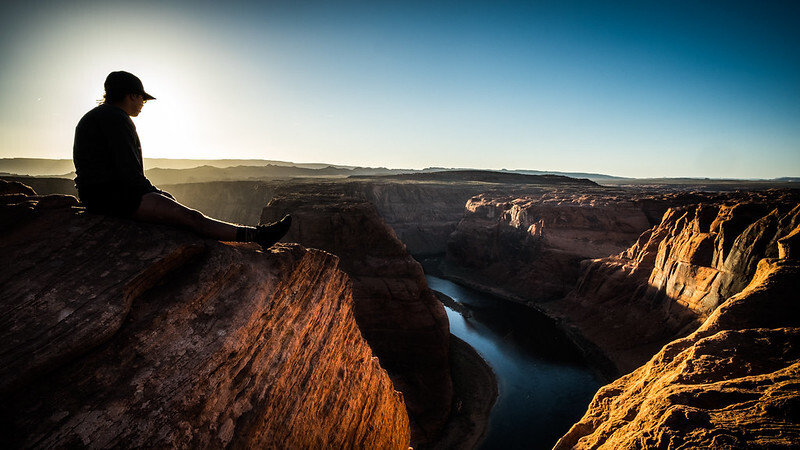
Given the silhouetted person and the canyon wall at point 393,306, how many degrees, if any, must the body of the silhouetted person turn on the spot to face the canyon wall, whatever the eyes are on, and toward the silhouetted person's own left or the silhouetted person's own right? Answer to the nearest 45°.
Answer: approximately 45° to the silhouetted person's own left

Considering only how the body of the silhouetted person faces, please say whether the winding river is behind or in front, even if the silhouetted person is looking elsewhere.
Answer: in front

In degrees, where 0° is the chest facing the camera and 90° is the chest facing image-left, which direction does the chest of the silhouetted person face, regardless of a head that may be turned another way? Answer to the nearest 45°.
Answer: approximately 270°

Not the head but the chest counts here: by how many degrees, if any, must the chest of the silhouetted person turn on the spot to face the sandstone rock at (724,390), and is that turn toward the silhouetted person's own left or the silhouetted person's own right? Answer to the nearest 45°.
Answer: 0° — they already face it

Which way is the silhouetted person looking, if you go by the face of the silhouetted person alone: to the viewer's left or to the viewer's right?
to the viewer's right

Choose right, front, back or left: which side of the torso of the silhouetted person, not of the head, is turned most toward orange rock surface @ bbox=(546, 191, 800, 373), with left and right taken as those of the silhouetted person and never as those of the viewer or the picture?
front
